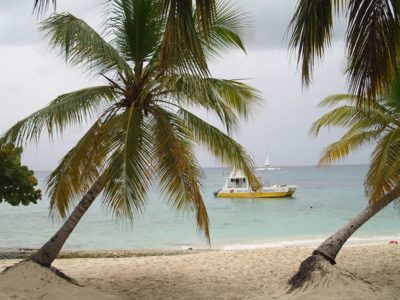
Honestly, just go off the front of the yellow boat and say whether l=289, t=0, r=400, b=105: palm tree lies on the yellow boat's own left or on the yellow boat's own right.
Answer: on the yellow boat's own right

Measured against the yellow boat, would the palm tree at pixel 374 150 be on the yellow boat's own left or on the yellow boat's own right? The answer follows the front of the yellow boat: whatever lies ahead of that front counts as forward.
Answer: on the yellow boat's own right

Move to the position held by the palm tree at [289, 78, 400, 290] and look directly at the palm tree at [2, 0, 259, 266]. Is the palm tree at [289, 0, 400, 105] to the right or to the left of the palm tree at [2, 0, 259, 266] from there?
left

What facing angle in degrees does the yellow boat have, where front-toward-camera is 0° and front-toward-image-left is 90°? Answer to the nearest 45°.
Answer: approximately 270°

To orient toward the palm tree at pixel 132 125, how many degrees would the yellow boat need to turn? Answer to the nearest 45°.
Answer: approximately 90° to its right
